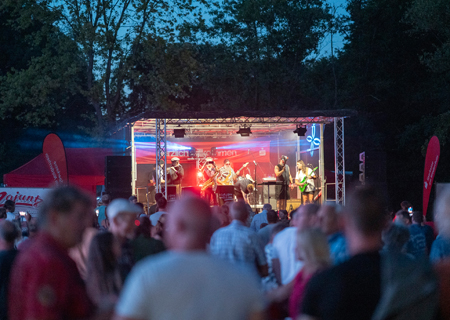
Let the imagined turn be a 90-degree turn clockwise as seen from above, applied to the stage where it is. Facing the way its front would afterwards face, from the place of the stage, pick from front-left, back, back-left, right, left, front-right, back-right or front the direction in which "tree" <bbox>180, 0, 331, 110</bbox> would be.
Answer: right

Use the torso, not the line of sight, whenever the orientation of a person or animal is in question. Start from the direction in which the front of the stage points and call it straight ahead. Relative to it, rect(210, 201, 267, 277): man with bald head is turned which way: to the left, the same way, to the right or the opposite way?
the opposite way

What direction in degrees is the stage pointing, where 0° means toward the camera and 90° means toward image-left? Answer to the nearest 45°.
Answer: approximately 0°

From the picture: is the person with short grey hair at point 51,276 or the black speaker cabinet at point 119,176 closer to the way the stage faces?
the person with short grey hair

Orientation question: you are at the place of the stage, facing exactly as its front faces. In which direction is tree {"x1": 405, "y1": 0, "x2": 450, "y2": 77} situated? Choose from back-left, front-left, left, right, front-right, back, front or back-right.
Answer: left

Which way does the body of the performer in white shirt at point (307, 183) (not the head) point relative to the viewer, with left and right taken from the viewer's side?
facing the viewer and to the left of the viewer

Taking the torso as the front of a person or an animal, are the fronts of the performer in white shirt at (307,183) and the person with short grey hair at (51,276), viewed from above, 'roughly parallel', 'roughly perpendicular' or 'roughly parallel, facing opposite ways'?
roughly parallel, facing opposite ways

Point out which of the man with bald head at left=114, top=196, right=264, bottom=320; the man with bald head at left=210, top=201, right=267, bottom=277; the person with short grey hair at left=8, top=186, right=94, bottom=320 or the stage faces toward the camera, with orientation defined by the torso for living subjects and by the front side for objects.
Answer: the stage

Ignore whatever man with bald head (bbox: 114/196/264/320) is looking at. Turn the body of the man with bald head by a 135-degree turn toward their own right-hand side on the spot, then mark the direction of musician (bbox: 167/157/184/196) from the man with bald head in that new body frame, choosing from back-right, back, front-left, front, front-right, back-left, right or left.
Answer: back-left

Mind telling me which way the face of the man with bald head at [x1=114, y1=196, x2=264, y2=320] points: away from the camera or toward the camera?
away from the camera

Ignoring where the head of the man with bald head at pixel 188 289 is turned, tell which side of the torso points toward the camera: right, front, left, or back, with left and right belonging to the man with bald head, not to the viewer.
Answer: back

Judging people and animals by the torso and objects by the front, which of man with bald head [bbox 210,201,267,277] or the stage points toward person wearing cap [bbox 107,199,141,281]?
the stage

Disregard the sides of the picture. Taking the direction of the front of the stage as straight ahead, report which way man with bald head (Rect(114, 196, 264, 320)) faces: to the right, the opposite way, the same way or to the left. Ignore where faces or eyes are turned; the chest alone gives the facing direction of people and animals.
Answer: the opposite way

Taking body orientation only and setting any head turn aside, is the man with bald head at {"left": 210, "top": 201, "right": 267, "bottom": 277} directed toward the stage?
yes

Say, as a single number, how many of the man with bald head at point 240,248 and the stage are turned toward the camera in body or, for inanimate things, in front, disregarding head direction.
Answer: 1

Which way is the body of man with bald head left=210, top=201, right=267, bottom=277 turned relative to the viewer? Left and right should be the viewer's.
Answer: facing away from the viewer
